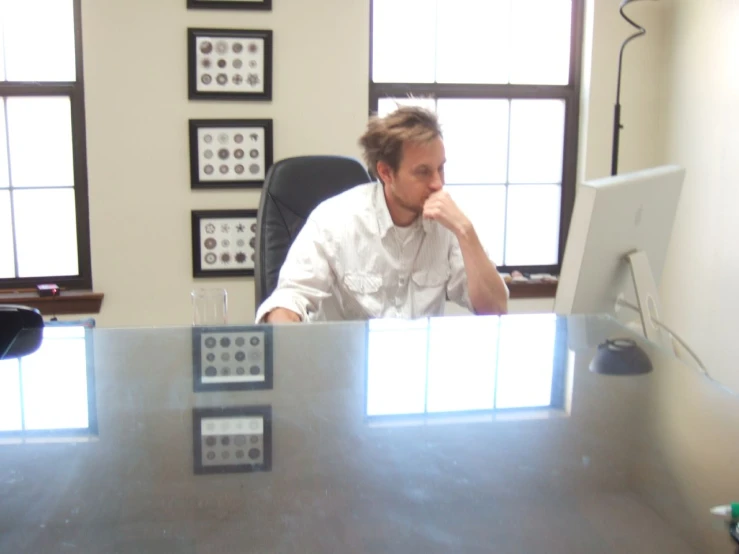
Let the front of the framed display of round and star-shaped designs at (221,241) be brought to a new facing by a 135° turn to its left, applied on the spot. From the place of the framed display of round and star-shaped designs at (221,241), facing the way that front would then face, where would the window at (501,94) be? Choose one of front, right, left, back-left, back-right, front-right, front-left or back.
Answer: front-right

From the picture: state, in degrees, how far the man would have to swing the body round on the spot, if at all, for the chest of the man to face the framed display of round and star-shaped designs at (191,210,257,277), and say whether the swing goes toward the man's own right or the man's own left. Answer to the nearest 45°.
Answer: approximately 180°

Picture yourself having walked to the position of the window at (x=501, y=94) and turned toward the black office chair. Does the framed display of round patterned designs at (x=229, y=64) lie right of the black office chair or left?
right

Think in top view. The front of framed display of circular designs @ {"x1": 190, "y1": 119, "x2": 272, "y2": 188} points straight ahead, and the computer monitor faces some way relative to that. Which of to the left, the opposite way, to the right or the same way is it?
the opposite way

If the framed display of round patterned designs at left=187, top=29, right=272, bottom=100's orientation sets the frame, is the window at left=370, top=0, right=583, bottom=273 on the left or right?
on its left

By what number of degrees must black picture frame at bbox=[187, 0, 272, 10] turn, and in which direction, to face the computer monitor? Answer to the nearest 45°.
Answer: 0° — it already faces it

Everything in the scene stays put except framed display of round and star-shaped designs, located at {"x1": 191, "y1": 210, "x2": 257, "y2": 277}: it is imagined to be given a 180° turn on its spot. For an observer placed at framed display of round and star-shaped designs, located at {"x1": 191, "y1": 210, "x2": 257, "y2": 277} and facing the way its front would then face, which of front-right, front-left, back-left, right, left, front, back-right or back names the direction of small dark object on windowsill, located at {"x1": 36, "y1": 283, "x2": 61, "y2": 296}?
left

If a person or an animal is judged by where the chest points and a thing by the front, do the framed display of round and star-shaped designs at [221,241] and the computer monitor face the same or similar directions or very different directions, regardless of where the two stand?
very different directions

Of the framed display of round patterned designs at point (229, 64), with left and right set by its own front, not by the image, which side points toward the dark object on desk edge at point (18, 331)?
front

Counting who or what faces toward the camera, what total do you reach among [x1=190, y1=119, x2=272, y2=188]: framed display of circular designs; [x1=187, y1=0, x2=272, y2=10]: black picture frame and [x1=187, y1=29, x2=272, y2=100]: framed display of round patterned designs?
3

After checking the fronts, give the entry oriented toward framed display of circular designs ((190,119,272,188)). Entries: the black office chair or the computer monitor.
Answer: the computer monitor

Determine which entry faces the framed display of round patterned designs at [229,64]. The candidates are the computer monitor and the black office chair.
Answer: the computer monitor

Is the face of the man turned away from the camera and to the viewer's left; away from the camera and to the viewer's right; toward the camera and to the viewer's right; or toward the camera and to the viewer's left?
toward the camera and to the viewer's right

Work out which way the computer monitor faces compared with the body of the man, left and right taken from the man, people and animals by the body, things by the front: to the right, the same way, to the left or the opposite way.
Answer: the opposite way
